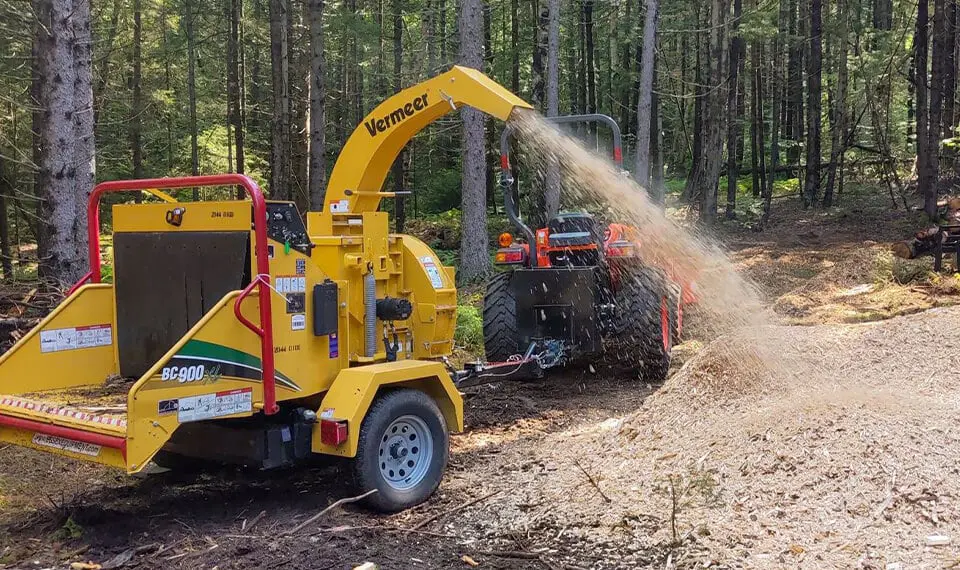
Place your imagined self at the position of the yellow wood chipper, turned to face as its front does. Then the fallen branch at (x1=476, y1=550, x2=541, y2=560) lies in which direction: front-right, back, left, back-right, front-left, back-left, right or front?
right

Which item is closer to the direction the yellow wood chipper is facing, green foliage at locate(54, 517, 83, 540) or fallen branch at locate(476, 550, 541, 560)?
the fallen branch

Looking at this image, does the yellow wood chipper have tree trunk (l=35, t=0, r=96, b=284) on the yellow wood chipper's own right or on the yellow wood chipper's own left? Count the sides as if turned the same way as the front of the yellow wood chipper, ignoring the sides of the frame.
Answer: on the yellow wood chipper's own left

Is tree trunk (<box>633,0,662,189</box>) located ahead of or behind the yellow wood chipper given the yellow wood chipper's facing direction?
ahead

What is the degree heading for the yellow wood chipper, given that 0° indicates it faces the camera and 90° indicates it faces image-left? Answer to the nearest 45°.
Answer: approximately 225°

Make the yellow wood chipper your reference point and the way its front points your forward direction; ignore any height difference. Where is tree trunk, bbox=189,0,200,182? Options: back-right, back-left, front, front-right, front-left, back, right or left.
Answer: front-left

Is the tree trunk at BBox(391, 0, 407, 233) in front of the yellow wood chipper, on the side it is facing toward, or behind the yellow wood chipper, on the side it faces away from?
in front

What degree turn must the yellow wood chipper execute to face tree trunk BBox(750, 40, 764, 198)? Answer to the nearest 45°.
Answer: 0° — it already faces it

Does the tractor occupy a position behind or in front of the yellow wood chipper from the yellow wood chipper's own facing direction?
in front
